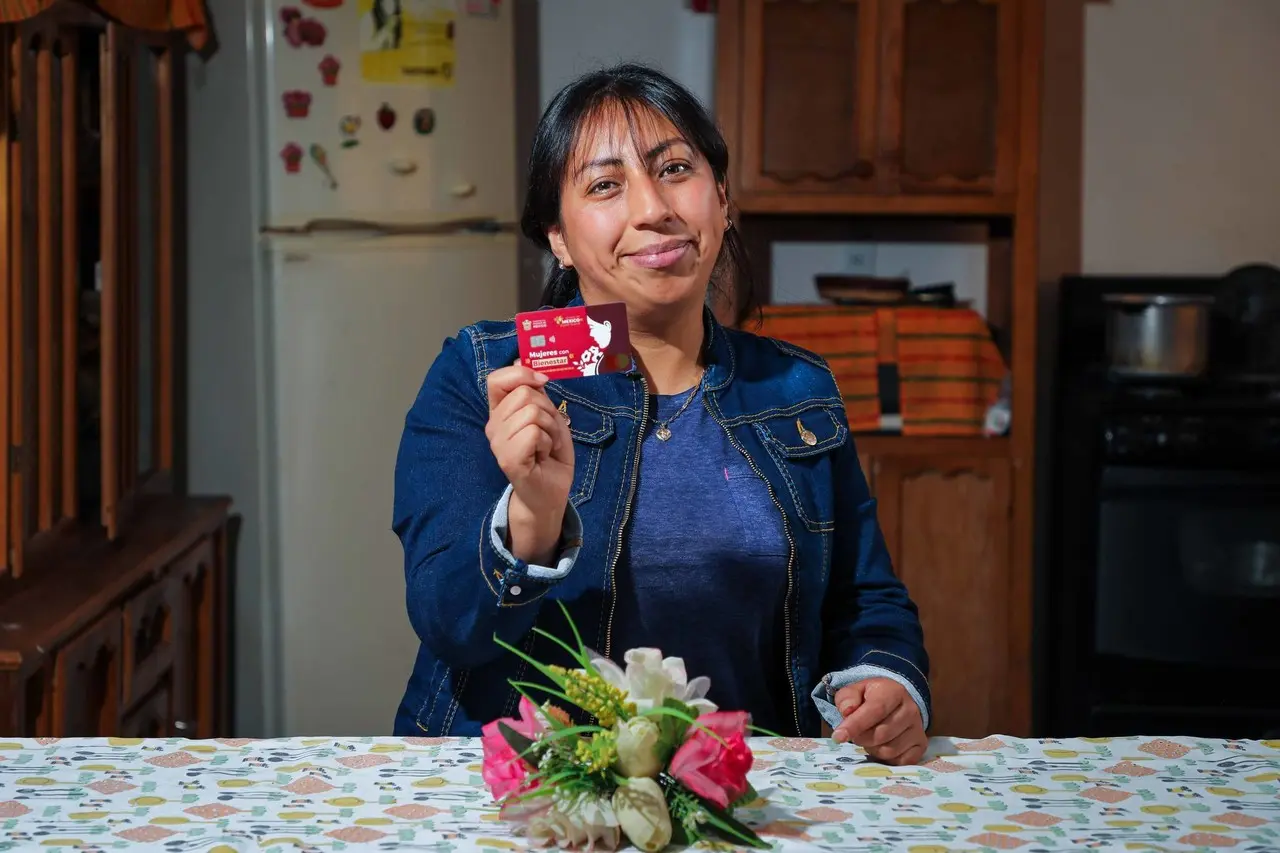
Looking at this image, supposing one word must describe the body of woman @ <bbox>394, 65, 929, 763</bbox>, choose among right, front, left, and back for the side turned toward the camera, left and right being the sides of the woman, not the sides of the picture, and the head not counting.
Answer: front

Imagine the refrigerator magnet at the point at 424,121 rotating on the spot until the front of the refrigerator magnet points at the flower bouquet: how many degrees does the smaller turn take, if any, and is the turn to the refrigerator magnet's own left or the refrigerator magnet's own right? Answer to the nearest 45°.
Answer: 0° — it already faces it

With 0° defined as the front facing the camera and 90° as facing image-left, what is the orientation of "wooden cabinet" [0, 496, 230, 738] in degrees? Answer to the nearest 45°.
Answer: approximately 315°

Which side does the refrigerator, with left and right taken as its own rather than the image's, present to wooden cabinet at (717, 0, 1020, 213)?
left

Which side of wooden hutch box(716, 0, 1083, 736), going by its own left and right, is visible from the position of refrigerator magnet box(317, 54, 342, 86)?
right

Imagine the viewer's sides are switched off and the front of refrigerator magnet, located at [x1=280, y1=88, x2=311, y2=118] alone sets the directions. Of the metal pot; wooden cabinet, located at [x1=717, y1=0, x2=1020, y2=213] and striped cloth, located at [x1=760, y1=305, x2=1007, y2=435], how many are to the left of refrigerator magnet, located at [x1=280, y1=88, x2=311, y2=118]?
3

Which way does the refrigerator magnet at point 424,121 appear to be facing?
toward the camera
